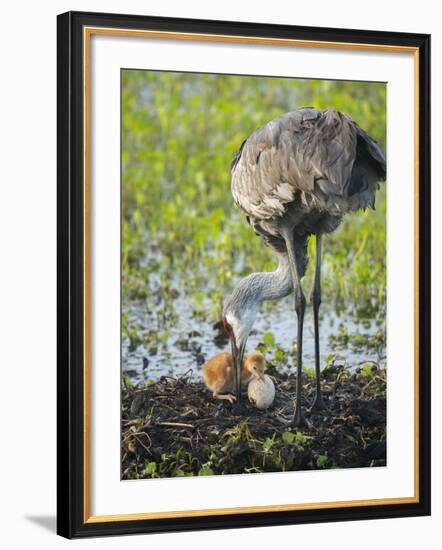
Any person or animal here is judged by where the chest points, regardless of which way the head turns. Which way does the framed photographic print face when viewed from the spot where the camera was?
facing the viewer and to the right of the viewer
